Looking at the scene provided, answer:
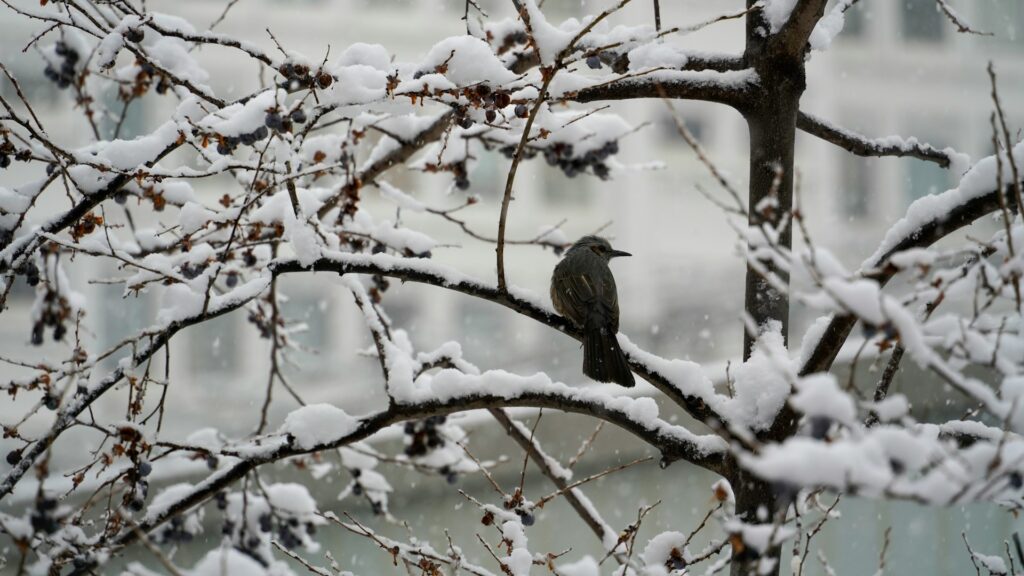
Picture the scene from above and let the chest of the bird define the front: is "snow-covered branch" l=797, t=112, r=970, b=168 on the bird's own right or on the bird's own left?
on the bird's own right

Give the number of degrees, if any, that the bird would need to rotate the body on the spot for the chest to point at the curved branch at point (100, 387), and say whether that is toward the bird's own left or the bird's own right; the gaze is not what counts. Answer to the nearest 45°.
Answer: approximately 135° to the bird's own left

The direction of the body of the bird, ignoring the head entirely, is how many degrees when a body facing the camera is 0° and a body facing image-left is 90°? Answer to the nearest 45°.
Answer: approximately 180°
